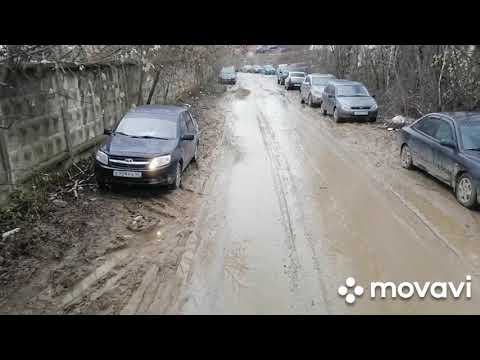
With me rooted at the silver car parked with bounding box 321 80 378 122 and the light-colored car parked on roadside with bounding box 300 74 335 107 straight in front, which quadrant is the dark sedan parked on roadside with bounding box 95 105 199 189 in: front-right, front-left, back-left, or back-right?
back-left

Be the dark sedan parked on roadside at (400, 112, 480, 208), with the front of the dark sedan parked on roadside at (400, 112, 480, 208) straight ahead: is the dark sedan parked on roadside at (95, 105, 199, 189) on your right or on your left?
on your right

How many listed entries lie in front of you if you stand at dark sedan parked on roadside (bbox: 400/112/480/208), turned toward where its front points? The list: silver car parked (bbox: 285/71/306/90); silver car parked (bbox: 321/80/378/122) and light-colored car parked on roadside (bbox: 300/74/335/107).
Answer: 0

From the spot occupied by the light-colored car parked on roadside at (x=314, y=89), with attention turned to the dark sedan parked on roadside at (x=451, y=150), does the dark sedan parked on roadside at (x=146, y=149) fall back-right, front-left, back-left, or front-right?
front-right

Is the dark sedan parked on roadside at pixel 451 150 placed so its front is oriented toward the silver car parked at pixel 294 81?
no
